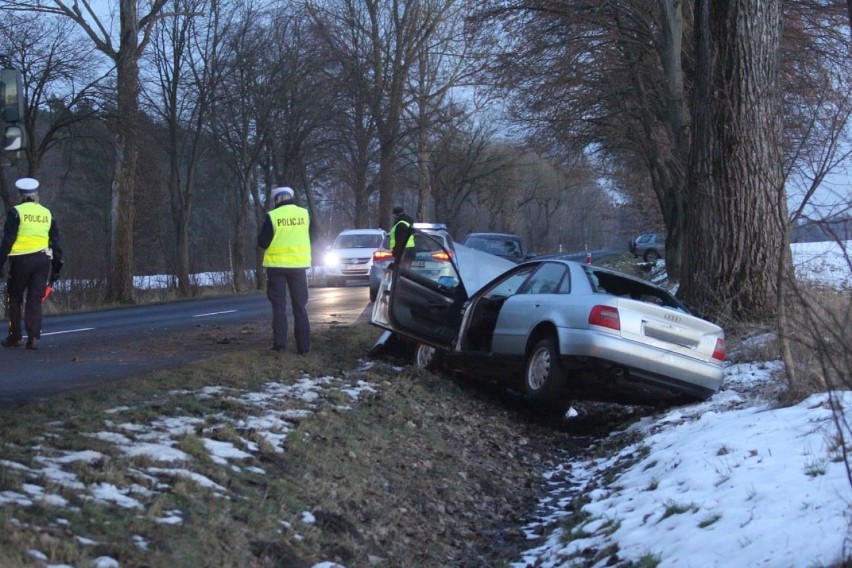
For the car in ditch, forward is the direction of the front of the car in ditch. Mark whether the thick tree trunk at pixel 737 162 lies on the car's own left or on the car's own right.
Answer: on the car's own right

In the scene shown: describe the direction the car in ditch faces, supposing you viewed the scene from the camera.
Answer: facing away from the viewer and to the left of the viewer

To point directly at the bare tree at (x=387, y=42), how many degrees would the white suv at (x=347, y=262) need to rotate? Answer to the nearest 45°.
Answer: approximately 180°

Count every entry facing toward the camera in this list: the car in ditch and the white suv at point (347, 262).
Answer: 1

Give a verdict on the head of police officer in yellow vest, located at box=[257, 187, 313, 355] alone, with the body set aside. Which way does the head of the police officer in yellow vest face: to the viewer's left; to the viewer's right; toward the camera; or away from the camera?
away from the camera

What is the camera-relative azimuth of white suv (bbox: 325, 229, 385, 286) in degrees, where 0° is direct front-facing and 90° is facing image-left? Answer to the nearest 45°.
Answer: approximately 0°

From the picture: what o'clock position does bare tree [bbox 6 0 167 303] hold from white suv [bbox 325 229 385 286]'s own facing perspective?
The bare tree is roughly at 2 o'clock from the white suv.

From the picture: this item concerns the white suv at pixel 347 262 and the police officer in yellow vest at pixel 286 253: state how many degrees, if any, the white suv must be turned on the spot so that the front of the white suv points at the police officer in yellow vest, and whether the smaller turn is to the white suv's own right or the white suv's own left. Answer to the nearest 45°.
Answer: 0° — it already faces them
